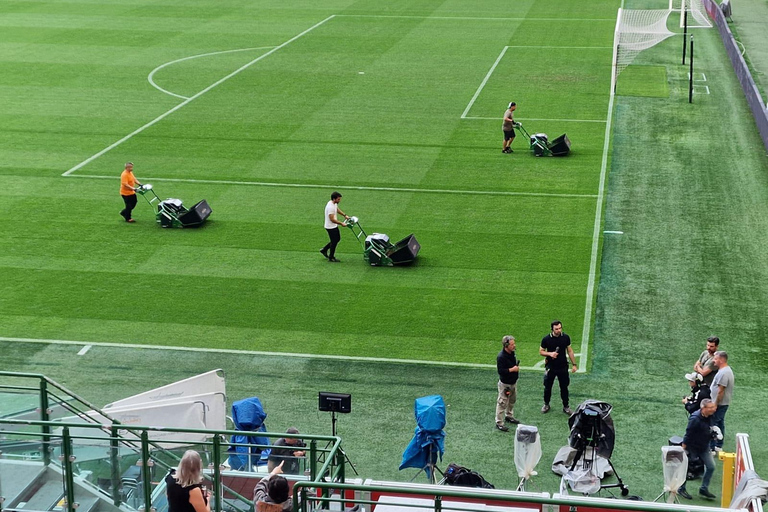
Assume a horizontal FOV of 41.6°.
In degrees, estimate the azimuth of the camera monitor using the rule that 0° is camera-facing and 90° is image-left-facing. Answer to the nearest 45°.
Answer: approximately 180°

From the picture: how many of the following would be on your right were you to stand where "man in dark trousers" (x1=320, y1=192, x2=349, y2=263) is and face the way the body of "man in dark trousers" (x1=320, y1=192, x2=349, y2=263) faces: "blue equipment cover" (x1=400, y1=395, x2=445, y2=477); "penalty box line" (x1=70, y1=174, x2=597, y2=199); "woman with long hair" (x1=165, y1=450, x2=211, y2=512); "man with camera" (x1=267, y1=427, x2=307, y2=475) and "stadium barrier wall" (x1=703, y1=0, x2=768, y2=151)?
3

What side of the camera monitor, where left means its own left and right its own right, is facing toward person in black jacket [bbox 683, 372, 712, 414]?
right

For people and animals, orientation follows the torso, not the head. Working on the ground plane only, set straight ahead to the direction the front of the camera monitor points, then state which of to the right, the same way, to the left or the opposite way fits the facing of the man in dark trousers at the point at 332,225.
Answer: to the right

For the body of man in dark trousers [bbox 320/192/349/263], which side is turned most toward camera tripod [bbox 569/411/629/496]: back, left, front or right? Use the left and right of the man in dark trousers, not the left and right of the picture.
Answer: right

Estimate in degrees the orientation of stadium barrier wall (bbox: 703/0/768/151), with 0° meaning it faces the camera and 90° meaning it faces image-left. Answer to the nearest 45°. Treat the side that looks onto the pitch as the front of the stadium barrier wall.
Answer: approximately 90°

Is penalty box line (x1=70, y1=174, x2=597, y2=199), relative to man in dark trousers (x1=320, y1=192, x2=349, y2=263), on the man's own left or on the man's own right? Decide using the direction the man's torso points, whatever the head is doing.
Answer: on the man's own left

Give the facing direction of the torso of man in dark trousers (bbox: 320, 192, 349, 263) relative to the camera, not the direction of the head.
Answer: to the viewer's right

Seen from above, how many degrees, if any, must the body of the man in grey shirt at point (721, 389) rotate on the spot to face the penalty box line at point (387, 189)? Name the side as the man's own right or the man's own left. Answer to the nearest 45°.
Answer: approximately 45° to the man's own right

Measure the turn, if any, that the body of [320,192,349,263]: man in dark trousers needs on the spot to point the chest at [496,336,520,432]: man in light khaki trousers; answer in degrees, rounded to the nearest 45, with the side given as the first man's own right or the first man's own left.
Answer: approximately 90° to the first man's own right

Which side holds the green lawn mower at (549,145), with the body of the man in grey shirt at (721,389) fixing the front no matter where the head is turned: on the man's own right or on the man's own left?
on the man's own right
